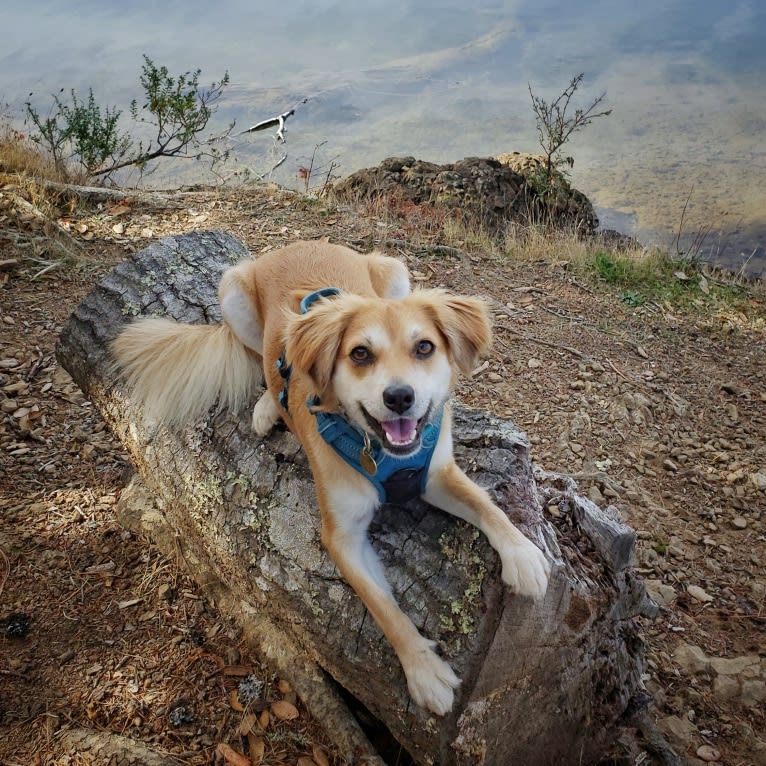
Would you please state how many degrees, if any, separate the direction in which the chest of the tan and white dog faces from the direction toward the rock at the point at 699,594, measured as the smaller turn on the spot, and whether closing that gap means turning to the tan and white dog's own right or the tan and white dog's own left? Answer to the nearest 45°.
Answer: approximately 45° to the tan and white dog's own left

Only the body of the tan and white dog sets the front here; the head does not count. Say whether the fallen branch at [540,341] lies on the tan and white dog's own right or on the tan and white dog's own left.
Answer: on the tan and white dog's own left

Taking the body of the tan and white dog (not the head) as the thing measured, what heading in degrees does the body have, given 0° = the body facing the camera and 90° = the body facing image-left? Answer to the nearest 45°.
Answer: approximately 315°

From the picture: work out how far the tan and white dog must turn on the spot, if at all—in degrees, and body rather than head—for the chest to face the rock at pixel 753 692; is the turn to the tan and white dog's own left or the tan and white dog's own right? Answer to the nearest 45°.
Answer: approximately 45° to the tan and white dog's own left

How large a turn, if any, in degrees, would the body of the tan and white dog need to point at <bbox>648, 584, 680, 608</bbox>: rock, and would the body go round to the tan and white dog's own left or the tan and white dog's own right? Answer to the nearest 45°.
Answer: approximately 45° to the tan and white dog's own left

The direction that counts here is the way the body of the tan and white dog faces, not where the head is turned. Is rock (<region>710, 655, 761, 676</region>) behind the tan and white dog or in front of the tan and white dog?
in front
